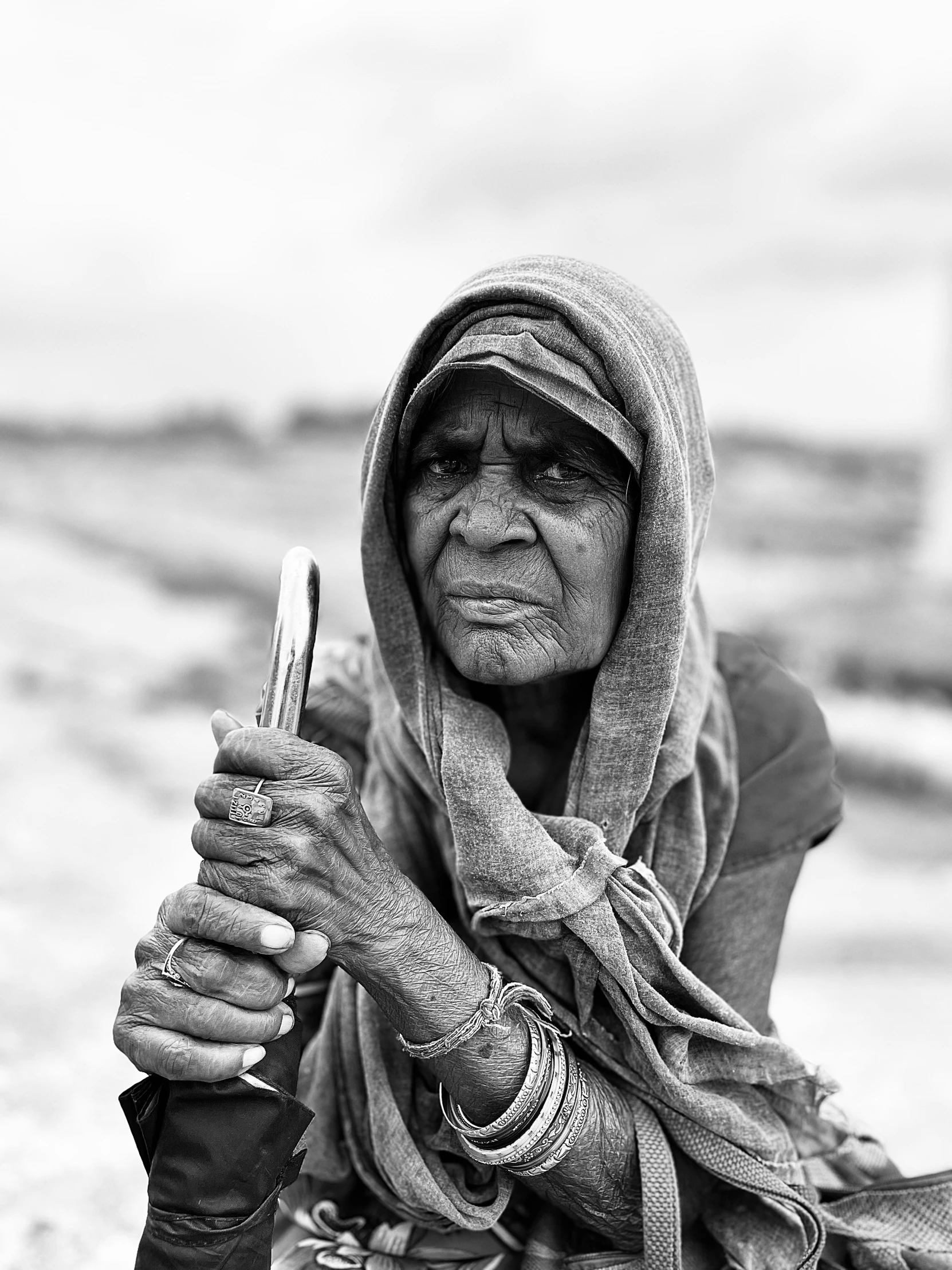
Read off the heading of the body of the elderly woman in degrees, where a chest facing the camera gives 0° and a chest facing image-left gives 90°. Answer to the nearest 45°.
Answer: approximately 45°
